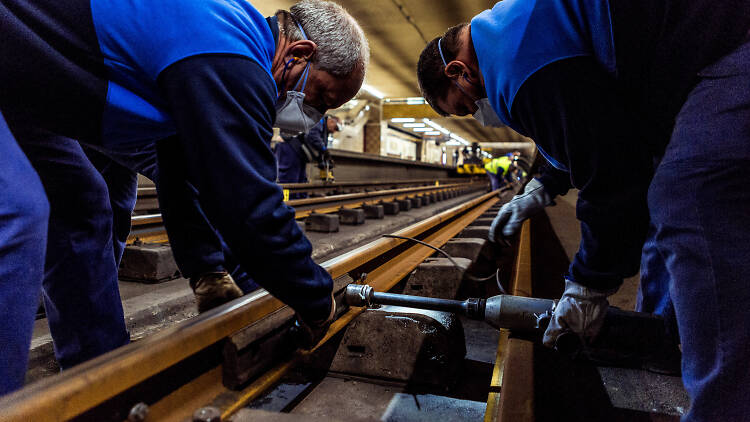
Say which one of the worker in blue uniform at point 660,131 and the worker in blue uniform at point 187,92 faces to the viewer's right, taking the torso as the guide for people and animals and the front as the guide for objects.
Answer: the worker in blue uniform at point 187,92

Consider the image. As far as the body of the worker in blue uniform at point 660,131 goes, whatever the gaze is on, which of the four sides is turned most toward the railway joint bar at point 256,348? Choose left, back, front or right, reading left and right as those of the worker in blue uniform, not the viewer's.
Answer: front

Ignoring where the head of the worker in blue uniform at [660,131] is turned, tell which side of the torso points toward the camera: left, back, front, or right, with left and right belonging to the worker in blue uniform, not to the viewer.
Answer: left

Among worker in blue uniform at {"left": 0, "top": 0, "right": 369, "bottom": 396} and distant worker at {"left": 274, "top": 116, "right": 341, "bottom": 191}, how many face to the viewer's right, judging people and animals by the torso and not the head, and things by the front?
2

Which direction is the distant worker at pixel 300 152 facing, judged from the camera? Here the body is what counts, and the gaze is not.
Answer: to the viewer's right

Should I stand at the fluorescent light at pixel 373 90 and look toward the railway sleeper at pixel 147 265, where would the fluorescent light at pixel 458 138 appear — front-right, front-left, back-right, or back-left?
back-left

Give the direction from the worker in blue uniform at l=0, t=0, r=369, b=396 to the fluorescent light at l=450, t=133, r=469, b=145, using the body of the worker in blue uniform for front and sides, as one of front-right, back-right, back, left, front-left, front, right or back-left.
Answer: front-left

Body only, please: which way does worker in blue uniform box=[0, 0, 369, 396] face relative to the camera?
to the viewer's right

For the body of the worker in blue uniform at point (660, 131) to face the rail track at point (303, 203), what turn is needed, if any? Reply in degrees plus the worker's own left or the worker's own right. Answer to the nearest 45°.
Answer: approximately 45° to the worker's own right

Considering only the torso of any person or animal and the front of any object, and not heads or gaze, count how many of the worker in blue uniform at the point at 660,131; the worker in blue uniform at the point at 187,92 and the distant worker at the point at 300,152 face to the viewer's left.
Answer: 1

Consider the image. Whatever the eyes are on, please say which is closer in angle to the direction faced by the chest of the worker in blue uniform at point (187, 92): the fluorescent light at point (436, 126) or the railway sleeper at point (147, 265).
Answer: the fluorescent light

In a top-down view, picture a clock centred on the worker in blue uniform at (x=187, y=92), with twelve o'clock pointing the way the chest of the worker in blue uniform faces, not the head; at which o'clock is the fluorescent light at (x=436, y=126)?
The fluorescent light is roughly at 10 o'clock from the worker in blue uniform.
